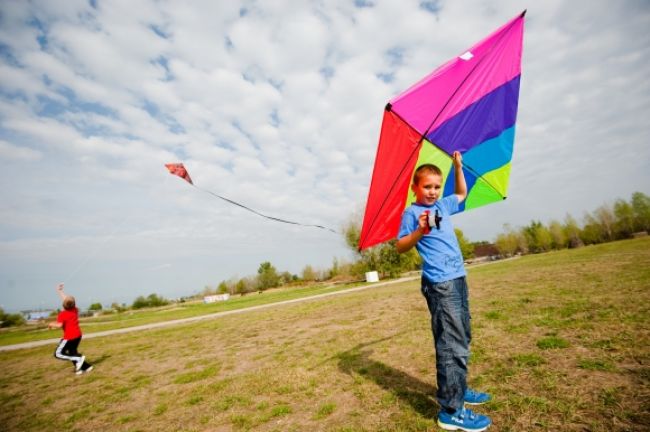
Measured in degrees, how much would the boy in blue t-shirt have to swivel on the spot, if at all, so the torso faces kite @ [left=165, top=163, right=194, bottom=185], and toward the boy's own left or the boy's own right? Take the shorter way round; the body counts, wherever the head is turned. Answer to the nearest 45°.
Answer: approximately 135° to the boy's own right

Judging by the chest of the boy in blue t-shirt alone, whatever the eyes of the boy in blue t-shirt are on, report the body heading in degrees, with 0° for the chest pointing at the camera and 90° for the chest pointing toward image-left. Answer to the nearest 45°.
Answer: approximately 315°

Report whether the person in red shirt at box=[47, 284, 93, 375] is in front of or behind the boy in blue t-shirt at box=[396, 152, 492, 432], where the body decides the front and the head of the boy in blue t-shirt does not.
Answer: behind
